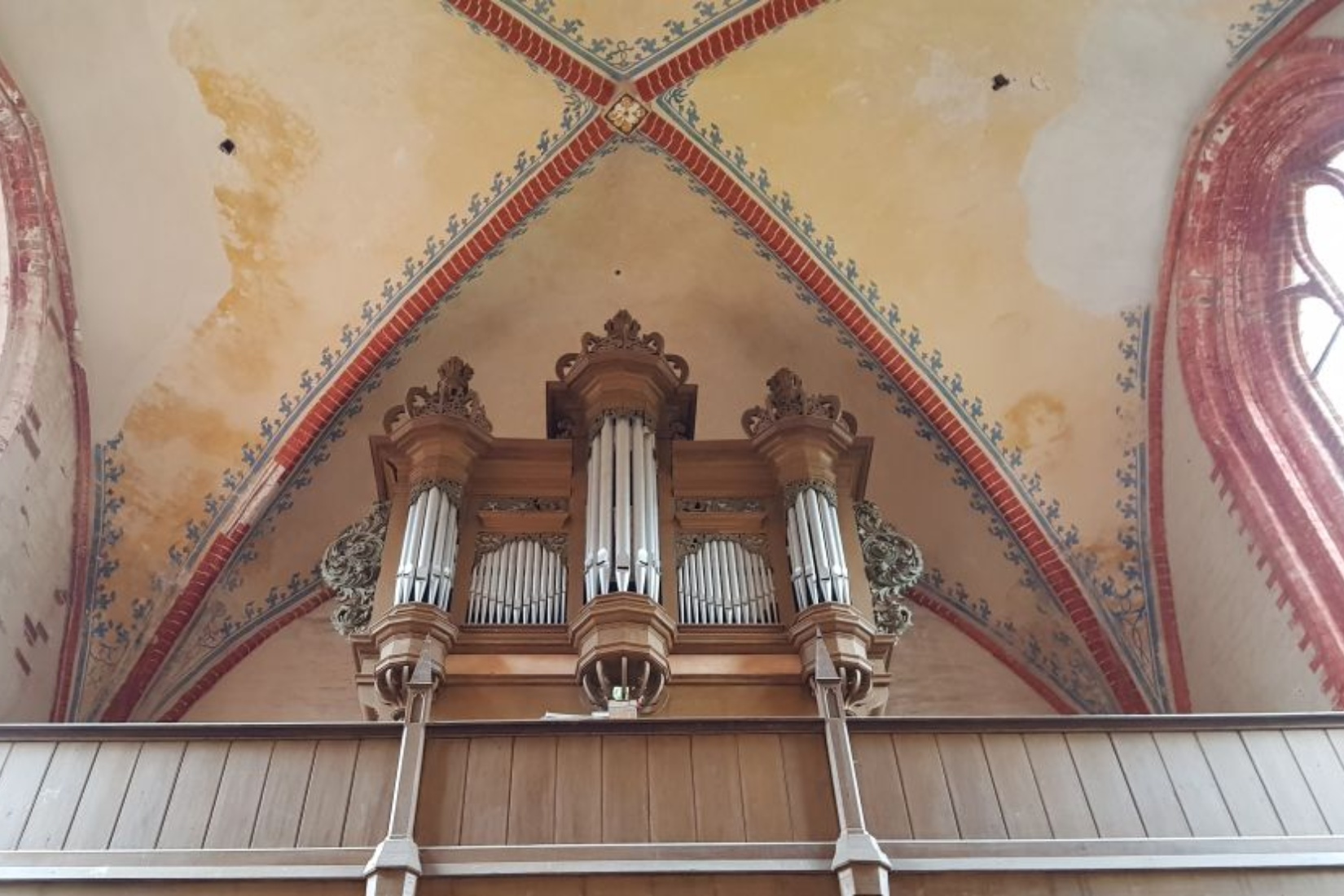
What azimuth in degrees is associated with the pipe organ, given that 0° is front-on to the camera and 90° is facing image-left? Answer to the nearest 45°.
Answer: approximately 0°
